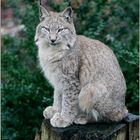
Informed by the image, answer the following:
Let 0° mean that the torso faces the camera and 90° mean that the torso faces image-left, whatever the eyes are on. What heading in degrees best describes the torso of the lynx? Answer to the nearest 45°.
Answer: approximately 45°
